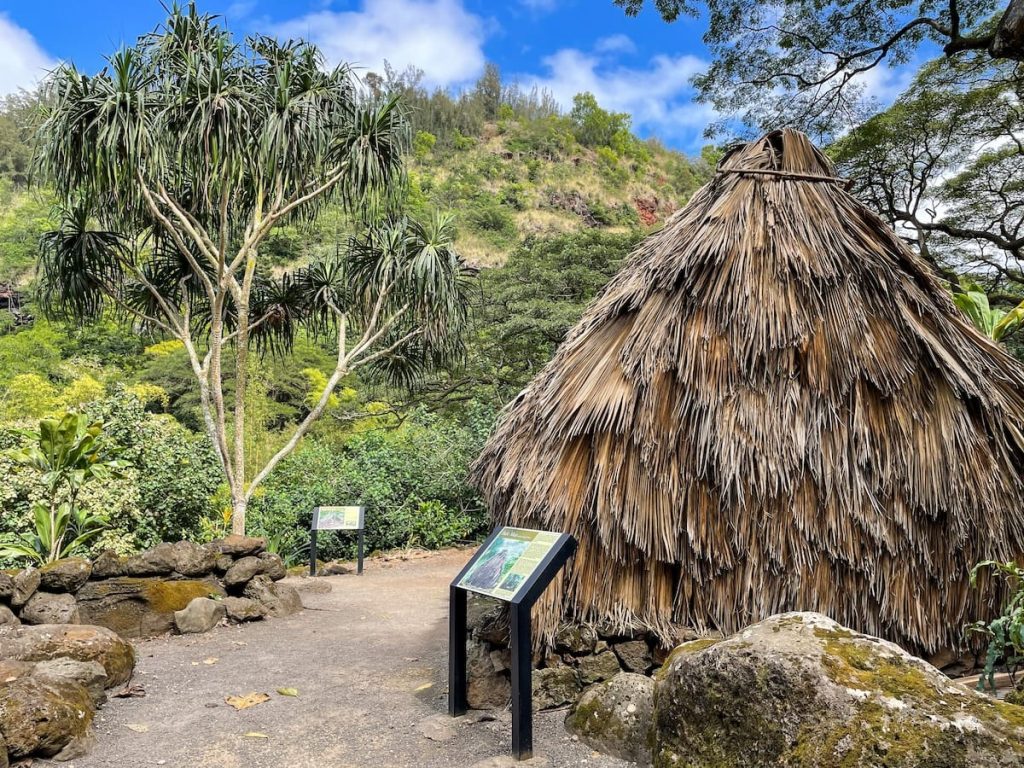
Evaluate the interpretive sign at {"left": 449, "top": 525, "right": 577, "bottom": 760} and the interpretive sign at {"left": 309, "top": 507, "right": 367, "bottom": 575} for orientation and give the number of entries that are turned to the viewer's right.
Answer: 0

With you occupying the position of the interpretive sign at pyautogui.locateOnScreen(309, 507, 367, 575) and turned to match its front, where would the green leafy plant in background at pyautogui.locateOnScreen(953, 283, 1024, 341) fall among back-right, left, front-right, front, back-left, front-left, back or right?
front-left

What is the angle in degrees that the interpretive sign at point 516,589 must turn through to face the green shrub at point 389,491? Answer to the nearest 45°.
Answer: approximately 135° to its right

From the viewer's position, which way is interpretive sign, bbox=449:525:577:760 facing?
facing the viewer and to the left of the viewer

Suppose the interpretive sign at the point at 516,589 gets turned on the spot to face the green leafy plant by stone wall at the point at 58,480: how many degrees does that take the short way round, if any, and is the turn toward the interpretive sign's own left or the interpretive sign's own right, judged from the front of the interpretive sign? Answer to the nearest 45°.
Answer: approximately 90° to the interpretive sign's own right

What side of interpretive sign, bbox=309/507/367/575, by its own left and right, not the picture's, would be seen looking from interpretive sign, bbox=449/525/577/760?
front

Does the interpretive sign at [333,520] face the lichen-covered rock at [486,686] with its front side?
yes

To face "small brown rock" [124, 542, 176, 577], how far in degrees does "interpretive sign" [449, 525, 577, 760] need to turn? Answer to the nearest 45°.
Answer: approximately 90° to its right

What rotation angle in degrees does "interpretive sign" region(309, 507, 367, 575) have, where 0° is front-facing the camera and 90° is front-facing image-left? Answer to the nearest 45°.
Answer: approximately 0°

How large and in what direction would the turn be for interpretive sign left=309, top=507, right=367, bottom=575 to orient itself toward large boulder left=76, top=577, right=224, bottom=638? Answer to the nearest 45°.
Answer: approximately 45° to its right

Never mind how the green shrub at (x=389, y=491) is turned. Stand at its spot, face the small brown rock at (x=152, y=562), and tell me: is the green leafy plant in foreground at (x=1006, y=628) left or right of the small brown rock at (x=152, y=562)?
left

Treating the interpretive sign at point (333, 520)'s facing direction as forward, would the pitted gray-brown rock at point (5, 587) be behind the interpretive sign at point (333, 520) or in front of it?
in front

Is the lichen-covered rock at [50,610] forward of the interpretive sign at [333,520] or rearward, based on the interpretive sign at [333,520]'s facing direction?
forward

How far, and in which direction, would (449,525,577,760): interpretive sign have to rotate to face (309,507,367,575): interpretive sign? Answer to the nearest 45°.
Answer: approximately 135° to its right

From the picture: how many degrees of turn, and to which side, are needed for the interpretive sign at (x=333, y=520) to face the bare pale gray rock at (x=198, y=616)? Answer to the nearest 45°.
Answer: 0° — it already faces it

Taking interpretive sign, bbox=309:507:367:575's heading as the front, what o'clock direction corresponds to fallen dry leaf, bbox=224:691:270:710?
The fallen dry leaf is roughly at 12 o'clock from the interpretive sign.

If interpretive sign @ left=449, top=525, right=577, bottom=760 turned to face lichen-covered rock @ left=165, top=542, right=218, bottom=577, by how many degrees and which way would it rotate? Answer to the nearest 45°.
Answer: approximately 90° to its right
